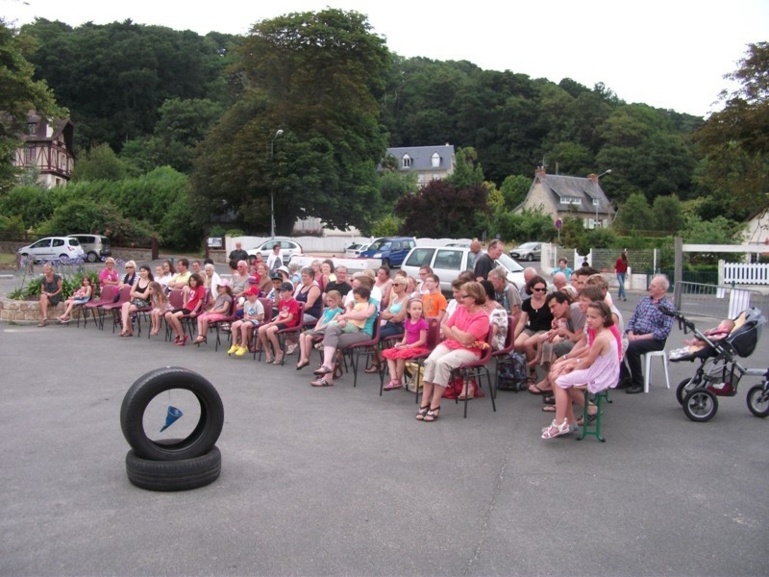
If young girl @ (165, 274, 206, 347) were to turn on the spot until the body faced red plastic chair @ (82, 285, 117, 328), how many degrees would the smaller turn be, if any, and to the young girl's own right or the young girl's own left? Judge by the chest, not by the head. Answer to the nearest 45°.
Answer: approximately 90° to the young girl's own right

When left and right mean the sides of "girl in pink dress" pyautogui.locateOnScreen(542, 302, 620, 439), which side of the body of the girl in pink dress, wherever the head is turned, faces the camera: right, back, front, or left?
left

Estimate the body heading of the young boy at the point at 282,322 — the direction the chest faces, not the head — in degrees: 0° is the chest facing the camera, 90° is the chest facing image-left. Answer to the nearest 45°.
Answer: approximately 45°

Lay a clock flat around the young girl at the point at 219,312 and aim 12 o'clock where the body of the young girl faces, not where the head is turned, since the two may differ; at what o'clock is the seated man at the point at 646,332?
The seated man is roughly at 9 o'clock from the young girl.

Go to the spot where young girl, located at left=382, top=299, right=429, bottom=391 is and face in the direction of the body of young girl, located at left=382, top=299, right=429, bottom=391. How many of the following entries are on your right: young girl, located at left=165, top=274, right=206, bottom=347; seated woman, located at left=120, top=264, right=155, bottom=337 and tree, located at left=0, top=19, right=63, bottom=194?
3

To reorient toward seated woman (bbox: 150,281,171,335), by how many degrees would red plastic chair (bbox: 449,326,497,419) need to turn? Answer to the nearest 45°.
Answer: approximately 45° to its right

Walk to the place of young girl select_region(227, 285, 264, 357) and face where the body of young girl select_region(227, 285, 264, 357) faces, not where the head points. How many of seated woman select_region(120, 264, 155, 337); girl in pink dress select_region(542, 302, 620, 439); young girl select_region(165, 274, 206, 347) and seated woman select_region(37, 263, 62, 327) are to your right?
3

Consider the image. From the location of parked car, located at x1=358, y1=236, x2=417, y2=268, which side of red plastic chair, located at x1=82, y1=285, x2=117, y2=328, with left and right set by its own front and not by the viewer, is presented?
back

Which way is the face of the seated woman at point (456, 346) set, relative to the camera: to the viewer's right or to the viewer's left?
to the viewer's left
